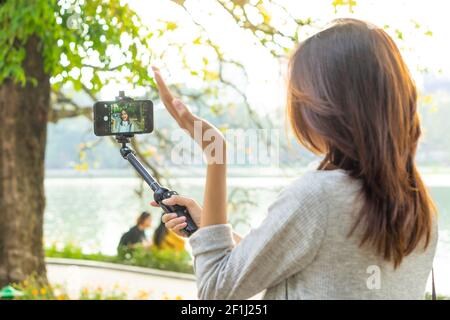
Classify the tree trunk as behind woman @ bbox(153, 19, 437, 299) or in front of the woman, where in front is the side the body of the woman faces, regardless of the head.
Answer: in front

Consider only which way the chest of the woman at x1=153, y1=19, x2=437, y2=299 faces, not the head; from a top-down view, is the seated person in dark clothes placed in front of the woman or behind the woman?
in front

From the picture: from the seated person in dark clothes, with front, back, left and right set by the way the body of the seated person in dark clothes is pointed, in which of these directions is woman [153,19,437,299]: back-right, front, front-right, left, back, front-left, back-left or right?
right

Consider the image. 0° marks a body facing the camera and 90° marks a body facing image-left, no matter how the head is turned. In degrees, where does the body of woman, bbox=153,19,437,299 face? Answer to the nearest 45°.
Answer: approximately 135°

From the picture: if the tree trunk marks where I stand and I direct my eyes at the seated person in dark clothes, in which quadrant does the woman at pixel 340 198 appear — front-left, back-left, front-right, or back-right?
back-right
